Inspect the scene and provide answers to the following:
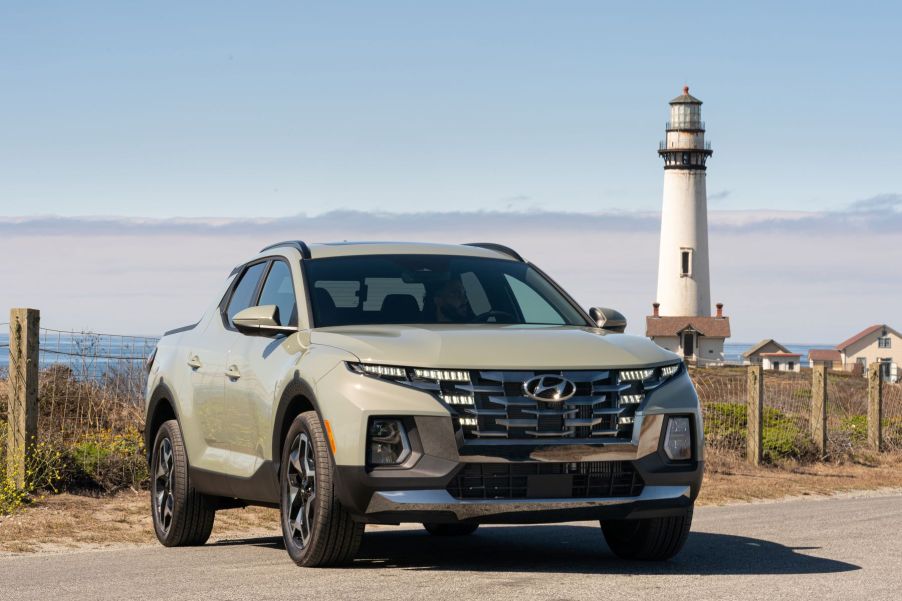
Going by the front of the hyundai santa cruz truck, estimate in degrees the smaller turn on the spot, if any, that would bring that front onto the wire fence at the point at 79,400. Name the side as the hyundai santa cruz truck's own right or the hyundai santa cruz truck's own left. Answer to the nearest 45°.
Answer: approximately 180°

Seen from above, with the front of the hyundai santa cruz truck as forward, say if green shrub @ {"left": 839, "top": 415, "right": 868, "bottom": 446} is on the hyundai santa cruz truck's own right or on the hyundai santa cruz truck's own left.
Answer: on the hyundai santa cruz truck's own left

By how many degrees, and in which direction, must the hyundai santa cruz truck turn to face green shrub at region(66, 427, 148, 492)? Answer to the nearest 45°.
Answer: approximately 180°

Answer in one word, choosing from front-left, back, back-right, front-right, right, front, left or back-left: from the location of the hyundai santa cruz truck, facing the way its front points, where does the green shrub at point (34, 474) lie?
back

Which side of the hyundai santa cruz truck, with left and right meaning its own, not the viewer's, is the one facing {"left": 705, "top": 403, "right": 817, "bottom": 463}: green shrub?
left

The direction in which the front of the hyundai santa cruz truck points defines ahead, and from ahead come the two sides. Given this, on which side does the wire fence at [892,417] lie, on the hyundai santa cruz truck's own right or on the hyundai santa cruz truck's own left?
on the hyundai santa cruz truck's own left

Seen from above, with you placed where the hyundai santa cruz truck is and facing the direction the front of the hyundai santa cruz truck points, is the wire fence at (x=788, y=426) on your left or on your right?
on your left

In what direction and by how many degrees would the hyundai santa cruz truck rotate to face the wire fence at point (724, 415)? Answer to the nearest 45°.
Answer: approximately 135° to its left
